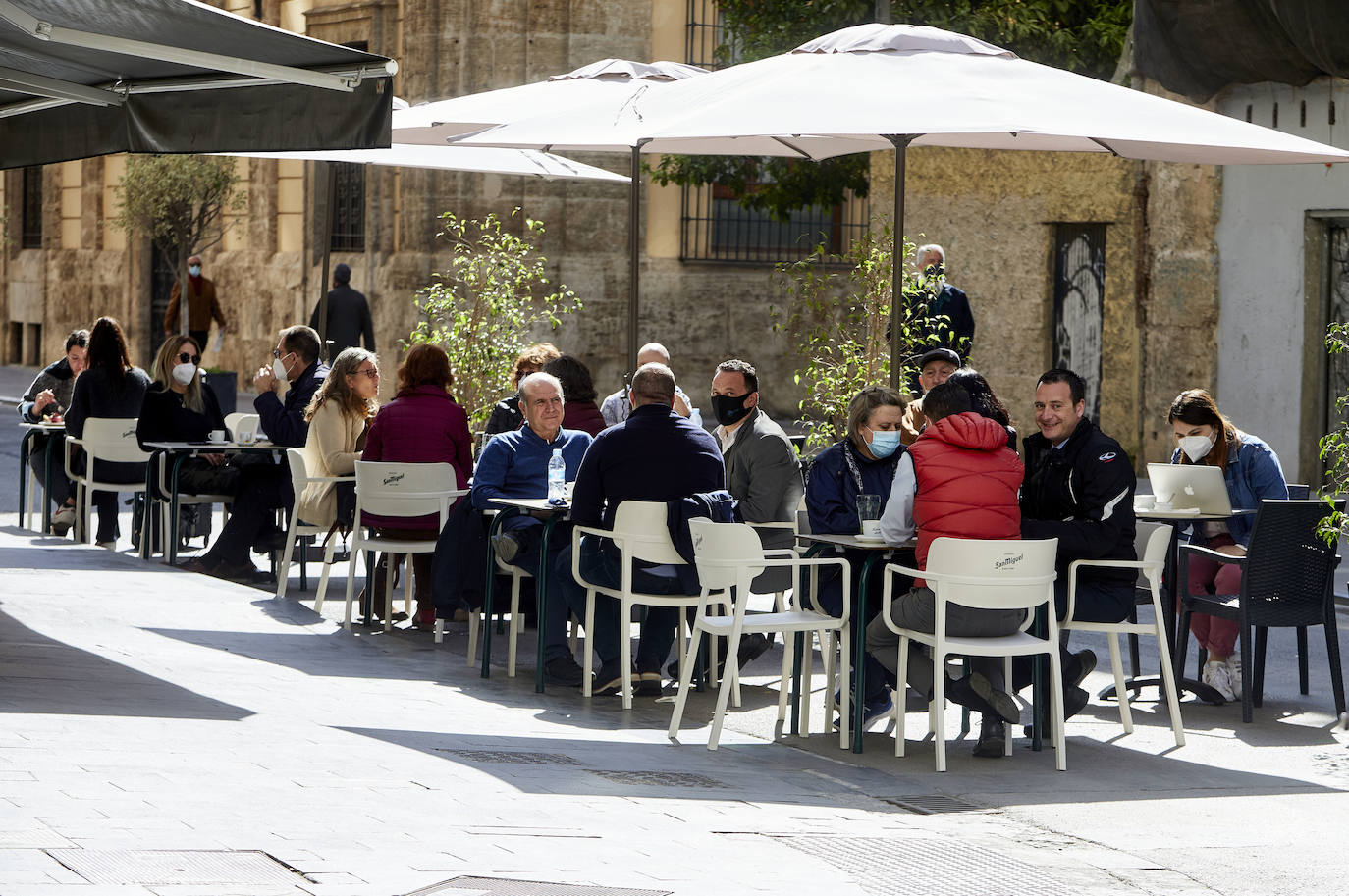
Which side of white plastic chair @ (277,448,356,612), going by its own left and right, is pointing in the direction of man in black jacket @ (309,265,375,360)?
left

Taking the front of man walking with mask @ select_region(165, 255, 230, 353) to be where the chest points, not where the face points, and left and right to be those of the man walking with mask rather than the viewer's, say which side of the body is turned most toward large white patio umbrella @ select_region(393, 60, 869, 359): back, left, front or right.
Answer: front

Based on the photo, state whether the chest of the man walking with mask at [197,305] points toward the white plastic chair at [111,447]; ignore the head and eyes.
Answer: yes

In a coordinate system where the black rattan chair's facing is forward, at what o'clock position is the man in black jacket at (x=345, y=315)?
The man in black jacket is roughly at 12 o'clock from the black rattan chair.

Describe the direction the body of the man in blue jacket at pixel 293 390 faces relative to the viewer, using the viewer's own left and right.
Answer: facing to the left of the viewer

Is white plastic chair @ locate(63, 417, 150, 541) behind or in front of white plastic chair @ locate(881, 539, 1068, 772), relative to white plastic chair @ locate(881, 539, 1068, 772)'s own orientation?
in front

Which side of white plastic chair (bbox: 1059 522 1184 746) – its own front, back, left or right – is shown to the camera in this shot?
left

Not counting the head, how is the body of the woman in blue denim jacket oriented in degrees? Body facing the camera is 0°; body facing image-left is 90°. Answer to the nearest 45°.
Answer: approximately 45°

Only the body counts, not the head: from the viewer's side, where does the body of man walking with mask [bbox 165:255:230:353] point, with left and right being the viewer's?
facing the viewer

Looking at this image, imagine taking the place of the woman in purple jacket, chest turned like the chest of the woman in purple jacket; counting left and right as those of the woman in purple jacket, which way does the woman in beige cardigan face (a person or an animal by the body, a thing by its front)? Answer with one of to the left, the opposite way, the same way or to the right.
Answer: to the right

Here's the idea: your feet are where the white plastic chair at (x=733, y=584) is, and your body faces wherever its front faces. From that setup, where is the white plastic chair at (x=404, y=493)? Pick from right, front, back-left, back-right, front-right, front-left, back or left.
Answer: left

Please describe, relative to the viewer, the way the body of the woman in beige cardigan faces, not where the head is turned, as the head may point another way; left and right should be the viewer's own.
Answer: facing to the right of the viewer

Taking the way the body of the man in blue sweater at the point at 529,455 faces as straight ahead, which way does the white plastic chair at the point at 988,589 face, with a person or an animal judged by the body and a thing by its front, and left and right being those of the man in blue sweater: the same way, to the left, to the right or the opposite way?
the opposite way

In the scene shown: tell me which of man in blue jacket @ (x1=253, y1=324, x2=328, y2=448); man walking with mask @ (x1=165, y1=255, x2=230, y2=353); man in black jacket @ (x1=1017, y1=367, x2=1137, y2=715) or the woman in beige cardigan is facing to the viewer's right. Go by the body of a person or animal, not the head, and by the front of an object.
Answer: the woman in beige cardigan

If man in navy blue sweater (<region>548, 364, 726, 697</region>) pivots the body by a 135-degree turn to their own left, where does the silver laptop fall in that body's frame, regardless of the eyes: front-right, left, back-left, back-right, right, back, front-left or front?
back-left

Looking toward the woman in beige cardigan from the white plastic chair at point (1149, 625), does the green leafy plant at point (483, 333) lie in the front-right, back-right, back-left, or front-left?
front-right

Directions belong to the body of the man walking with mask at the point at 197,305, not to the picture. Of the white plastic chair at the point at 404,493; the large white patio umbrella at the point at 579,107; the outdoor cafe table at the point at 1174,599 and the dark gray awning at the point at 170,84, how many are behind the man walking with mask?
0

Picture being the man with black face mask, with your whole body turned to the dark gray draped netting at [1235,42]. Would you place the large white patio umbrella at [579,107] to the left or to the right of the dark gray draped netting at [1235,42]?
left

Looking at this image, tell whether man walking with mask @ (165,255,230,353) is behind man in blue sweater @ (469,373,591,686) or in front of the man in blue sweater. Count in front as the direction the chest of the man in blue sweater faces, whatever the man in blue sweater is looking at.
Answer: behind

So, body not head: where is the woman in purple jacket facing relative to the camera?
away from the camera

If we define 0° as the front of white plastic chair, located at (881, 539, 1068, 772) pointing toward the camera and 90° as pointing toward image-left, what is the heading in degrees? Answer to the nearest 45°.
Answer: approximately 135°

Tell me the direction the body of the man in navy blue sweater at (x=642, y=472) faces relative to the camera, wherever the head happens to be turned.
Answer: away from the camera
